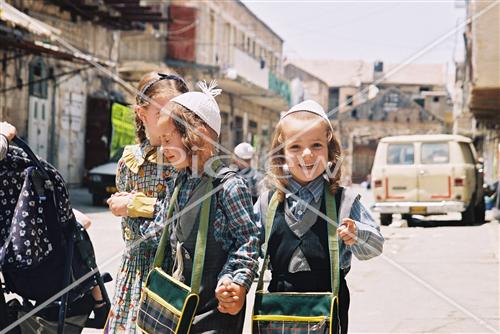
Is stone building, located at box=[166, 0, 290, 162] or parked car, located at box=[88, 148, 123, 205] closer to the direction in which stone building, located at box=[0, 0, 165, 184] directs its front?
the parked car

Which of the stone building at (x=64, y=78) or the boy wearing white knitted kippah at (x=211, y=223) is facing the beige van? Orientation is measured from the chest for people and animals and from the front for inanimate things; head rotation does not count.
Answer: the stone building

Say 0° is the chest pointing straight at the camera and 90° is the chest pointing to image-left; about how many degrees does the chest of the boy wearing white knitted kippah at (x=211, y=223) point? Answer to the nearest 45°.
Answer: approximately 45°

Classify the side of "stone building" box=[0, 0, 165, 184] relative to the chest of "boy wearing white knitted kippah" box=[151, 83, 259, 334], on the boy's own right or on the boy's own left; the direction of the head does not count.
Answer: on the boy's own right

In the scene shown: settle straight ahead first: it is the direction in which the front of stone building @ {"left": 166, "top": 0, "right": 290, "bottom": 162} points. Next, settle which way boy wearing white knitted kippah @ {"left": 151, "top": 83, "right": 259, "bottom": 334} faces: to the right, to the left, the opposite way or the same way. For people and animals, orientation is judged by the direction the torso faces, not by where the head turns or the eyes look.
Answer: to the right

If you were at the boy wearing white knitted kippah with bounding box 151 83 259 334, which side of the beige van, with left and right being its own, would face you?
back

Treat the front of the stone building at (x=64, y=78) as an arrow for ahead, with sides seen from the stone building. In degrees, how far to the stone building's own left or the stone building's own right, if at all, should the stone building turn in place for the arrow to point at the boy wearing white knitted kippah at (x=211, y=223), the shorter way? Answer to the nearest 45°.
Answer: approximately 45° to the stone building's own right

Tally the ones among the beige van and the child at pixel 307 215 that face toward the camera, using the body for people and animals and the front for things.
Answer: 1

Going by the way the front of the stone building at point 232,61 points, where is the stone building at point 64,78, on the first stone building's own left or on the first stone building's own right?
on the first stone building's own right

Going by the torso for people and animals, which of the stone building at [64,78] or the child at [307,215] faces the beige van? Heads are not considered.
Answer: the stone building

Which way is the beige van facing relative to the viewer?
away from the camera
